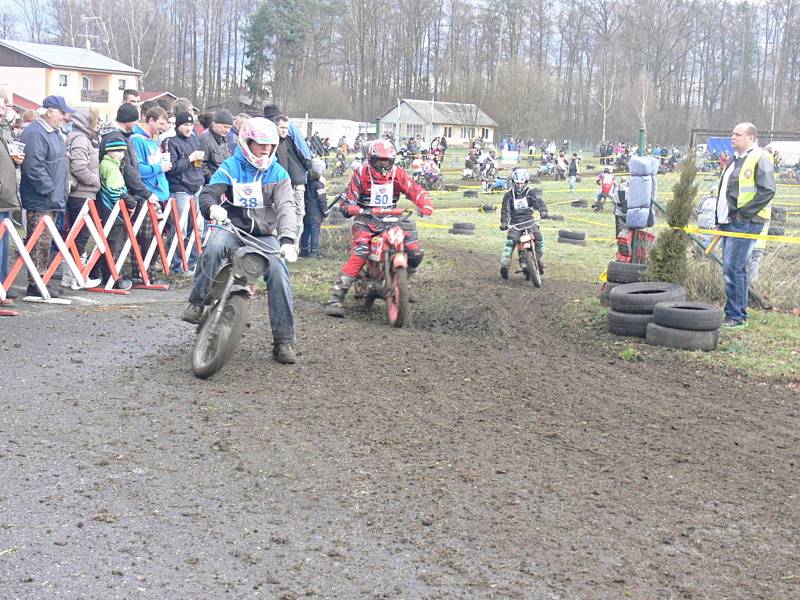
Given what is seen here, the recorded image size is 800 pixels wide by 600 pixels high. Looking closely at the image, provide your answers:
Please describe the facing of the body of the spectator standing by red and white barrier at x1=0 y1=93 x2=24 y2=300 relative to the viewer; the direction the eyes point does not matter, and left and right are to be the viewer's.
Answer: facing to the right of the viewer

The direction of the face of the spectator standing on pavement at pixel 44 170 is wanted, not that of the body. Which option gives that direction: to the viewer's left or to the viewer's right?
to the viewer's right

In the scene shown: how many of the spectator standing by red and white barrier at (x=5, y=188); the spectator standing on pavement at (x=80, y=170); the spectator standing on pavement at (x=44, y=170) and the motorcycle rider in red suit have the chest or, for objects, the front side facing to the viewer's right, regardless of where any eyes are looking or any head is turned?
3

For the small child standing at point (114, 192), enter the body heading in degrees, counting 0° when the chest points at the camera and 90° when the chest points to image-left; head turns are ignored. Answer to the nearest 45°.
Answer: approximately 315°

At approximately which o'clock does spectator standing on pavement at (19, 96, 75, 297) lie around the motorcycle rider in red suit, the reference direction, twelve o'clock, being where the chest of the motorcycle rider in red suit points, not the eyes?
The spectator standing on pavement is roughly at 3 o'clock from the motorcycle rider in red suit.

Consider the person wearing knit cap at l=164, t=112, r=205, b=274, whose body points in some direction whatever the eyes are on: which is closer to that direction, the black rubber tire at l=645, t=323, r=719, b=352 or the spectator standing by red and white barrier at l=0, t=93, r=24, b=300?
the black rubber tire

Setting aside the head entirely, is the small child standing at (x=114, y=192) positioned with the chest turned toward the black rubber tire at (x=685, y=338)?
yes

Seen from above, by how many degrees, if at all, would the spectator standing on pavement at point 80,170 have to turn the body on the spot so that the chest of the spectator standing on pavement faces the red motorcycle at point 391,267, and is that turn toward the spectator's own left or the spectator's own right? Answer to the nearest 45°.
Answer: approximately 45° to the spectator's own right

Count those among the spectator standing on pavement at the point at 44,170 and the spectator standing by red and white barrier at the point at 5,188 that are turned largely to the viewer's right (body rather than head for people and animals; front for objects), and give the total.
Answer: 2

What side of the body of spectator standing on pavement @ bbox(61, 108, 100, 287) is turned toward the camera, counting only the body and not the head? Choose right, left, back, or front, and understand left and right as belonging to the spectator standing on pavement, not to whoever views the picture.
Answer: right

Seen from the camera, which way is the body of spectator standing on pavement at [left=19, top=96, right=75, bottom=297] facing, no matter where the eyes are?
to the viewer's right
